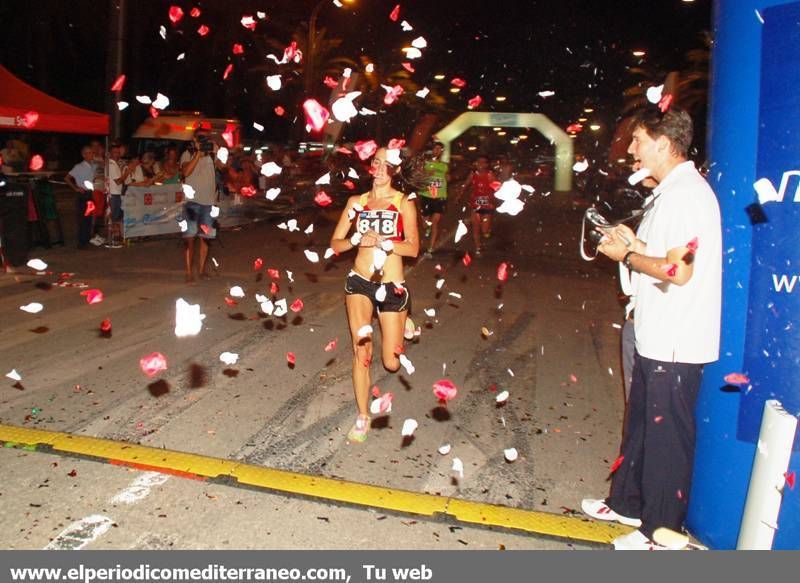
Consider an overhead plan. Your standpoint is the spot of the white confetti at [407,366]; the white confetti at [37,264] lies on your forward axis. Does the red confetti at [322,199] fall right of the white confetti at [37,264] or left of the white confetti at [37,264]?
right

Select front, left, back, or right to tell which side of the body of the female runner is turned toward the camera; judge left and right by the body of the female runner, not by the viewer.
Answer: front

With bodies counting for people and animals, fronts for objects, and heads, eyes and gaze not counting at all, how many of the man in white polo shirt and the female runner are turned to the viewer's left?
1

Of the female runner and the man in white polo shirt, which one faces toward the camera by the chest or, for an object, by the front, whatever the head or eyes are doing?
the female runner

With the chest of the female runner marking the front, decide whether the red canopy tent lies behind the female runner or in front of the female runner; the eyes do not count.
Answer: behind

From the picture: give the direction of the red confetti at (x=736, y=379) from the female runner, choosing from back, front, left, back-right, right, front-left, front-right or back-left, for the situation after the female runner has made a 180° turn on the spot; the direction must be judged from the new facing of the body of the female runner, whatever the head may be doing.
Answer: back-right

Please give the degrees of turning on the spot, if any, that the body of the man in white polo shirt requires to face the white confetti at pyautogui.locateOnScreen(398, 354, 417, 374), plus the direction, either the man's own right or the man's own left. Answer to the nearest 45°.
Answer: approximately 45° to the man's own right

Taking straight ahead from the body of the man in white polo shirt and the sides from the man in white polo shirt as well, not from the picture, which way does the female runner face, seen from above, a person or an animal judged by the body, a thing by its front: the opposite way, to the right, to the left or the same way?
to the left

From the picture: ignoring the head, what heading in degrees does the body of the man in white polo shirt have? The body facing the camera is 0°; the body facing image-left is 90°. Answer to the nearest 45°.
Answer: approximately 90°

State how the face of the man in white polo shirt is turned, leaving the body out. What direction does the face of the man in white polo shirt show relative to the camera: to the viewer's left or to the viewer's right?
to the viewer's left

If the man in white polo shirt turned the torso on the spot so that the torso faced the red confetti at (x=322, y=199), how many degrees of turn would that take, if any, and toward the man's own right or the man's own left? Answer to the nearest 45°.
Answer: approximately 45° to the man's own right

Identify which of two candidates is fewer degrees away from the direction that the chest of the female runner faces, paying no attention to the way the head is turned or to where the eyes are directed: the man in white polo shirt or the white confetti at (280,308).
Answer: the man in white polo shirt

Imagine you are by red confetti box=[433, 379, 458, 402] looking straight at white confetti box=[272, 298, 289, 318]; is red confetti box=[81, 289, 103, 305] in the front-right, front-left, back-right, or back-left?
front-left
